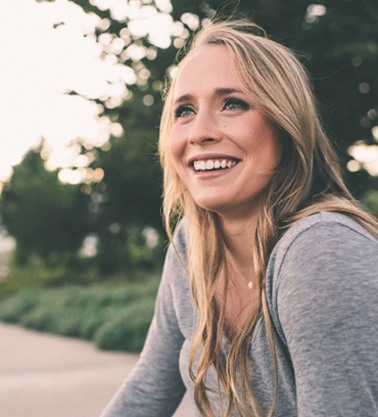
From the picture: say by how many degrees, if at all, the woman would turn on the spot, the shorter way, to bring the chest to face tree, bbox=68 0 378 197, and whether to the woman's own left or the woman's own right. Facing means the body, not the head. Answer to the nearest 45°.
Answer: approximately 135° to the woman's own right

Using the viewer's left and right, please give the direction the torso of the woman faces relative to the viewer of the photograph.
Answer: facing the viewer and to the left of the viewer

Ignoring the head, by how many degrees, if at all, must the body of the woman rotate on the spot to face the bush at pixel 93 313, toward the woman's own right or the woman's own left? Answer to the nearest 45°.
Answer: approximately 135° to the woman's own right

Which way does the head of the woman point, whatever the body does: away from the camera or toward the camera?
toward the camera

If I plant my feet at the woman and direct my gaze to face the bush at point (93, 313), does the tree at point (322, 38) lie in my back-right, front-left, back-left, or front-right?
front-right
